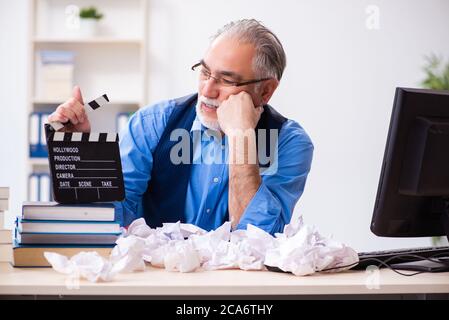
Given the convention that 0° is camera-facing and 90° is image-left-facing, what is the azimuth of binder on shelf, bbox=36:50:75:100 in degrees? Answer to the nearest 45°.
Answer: approximately 0°

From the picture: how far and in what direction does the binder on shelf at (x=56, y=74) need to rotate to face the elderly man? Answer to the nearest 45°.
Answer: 0° — it already faces them

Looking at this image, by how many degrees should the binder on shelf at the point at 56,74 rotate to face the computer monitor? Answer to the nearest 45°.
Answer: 0° — it already faces it

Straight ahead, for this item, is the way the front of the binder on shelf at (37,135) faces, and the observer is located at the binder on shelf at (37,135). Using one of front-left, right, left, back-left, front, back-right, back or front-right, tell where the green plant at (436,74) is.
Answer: left

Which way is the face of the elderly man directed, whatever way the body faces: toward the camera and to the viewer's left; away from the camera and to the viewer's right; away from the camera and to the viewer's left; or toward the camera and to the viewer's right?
toward the camera and to the viewer's left

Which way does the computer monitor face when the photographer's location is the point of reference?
facing away from the viewer

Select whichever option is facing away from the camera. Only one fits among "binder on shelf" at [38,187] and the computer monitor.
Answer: the computer monitor

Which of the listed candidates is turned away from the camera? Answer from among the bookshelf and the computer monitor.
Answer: the computer monitor
